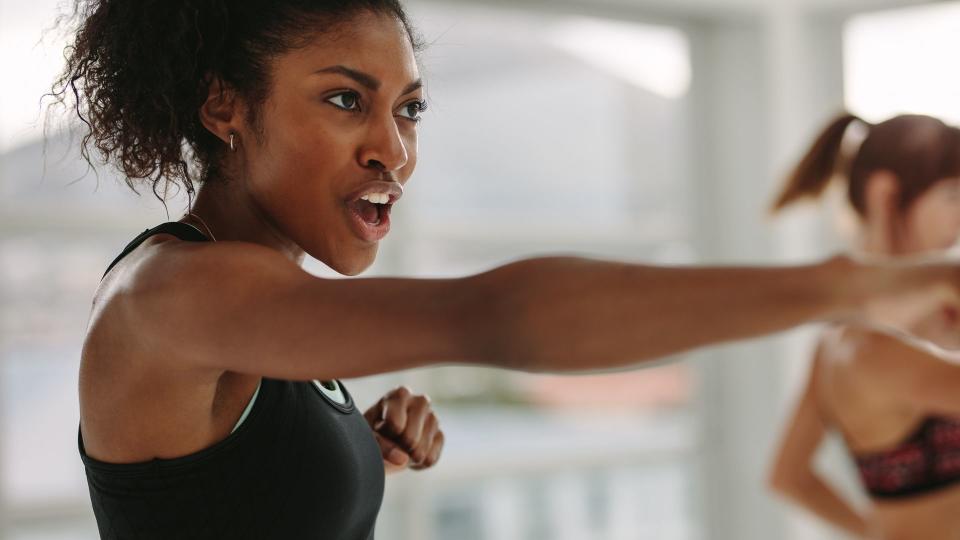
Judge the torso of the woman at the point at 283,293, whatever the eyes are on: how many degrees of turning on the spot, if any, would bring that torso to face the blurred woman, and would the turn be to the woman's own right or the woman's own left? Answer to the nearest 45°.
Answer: approximately 45° to the woman's own left

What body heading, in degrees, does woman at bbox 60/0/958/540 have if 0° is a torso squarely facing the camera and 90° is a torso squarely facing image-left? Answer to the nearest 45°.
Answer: approximately 270°
